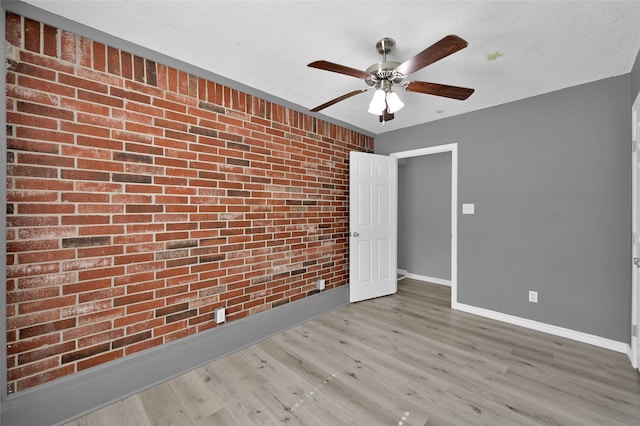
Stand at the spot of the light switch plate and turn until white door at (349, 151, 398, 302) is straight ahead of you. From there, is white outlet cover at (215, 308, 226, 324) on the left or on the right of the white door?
left

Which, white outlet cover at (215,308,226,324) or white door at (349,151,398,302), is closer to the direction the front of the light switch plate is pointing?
the white outlet cover

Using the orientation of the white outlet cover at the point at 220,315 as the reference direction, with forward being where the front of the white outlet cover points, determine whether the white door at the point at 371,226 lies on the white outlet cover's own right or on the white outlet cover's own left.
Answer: on the white outlet cover's own left

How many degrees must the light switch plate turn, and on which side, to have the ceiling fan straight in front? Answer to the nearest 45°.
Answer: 0° — it already faces it

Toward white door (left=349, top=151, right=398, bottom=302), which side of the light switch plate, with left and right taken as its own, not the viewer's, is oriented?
right

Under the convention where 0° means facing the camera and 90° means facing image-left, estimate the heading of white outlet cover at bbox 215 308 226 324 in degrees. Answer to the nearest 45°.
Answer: approximately 315°

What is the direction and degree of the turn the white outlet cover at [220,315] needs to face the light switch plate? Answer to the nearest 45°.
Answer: approximately 45° to its left

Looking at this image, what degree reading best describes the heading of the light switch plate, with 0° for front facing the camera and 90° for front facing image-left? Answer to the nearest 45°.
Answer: approximately 0°

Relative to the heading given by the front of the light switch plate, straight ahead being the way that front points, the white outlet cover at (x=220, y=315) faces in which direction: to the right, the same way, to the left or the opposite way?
to the left

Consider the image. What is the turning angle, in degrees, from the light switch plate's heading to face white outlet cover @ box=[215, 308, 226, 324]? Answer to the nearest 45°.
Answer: approximately 45° to its right
